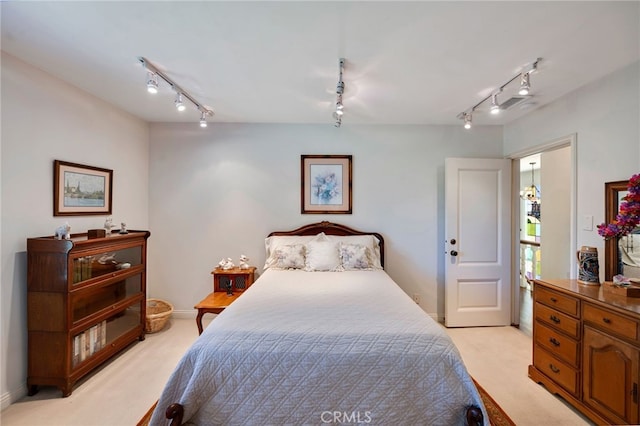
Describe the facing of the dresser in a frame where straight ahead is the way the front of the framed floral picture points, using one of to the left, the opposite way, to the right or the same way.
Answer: to the right

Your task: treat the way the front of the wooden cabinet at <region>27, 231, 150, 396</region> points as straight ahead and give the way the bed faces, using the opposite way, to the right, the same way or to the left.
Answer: to the right

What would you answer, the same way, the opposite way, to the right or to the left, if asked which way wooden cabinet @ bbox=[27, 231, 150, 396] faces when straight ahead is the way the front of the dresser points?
the opposite way

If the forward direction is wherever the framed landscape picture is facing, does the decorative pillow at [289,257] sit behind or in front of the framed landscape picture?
in front

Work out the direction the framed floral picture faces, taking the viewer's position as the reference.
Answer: facing the viewer

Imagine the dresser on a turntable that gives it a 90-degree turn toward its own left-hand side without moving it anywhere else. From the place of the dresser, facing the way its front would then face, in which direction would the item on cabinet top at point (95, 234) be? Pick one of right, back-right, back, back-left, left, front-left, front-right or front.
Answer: right

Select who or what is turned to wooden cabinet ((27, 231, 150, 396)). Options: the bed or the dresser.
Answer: the dresser

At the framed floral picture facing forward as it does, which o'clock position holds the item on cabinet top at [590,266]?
The item on cabinet top is roughly at 10 o'clock from the framed floral picture.

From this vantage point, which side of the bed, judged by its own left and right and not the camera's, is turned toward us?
front

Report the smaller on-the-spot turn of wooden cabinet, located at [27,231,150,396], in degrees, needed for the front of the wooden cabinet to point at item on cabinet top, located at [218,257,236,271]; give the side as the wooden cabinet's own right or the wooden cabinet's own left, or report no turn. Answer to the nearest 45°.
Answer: approximately 45° to the wooden cabinet's own left

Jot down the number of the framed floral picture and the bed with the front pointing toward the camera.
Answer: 2

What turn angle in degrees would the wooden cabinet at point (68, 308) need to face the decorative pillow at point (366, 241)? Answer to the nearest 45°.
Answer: approximately 45° to its left

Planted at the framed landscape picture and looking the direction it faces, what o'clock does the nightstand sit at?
The nightstand is roughly at 11 o'clock from the framed landscape picture.

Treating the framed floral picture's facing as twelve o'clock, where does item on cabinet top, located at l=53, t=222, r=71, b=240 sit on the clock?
The item on cabinet top is roughly at 2 o'clock from the framed floral picture.

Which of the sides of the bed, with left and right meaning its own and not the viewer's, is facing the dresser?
left

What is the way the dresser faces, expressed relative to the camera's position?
facing the viewer and to the left of the viewer

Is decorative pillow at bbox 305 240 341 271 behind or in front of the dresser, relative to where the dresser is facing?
in front

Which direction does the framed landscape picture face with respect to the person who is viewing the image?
facing the viewer and to the right of the viewer
